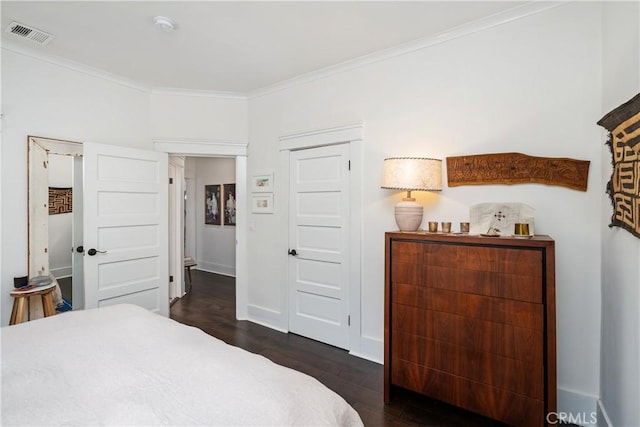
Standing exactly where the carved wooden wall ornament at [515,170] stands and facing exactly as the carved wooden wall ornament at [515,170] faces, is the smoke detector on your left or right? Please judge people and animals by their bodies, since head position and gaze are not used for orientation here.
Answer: on your right

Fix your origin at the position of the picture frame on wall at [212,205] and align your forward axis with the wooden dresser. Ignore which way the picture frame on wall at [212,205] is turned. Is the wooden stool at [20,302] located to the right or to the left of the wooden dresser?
right

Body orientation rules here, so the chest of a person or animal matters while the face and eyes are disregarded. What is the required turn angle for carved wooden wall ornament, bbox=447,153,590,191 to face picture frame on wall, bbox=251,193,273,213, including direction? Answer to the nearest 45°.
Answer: approximately 90° to its right
